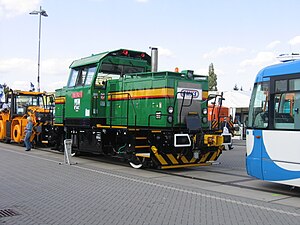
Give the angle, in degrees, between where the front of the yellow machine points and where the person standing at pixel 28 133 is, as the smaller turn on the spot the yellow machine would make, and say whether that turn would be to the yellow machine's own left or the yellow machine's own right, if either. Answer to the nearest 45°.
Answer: approximately 45° to the yellow machine's own right

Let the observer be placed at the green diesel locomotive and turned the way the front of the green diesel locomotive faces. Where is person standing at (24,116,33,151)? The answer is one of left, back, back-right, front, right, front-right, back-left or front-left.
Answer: back

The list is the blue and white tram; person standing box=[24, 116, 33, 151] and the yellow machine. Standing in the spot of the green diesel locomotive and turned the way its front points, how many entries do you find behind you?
2

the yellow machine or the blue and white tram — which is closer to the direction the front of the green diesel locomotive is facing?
the blue and white tram

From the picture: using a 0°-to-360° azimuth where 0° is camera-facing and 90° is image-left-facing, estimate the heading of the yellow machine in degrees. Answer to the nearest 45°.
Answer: approximately 315°

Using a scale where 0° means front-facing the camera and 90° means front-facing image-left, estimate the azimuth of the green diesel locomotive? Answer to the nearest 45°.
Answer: approximately 315°

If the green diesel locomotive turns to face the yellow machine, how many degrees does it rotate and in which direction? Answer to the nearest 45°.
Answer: approximately 180°

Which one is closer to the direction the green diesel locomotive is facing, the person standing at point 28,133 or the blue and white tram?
the blue and white tram
